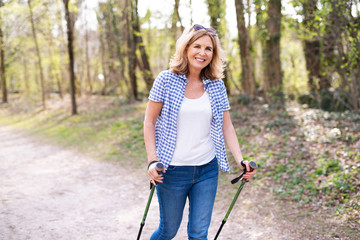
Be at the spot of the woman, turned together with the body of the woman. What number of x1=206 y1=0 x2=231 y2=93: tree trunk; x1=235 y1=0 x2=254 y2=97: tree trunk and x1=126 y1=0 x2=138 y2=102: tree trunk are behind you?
3

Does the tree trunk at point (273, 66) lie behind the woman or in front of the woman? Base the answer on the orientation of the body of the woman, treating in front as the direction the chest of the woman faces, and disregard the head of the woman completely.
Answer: behind

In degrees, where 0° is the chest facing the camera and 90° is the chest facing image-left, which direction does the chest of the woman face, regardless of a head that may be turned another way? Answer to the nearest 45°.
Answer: approximately 0°

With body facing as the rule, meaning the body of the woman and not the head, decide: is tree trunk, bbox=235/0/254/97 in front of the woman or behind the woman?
behind

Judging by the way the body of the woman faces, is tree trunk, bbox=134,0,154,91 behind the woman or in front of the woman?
behind

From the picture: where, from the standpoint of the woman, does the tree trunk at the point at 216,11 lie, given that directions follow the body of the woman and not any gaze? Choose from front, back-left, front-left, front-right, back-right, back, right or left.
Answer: back

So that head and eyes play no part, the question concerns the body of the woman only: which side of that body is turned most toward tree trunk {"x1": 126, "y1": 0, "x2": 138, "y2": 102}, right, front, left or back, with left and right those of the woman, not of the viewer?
back
